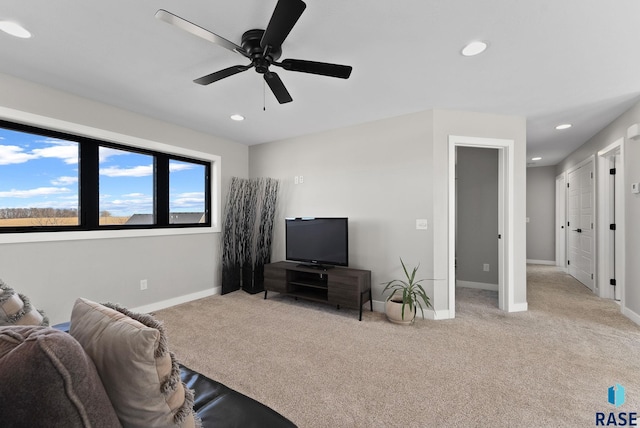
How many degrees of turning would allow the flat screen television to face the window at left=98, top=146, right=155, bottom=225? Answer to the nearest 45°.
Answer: approximately 45° to its right

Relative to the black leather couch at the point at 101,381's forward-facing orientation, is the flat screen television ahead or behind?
ahead

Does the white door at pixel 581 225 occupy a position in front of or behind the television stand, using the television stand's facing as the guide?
behind

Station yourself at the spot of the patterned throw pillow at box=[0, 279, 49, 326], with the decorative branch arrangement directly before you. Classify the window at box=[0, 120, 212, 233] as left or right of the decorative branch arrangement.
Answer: left

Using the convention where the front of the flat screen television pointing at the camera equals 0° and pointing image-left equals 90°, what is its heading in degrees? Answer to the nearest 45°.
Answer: approximately 45°

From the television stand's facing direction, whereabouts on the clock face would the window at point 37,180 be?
The window is roughly at 1 o'clock from the television stand.

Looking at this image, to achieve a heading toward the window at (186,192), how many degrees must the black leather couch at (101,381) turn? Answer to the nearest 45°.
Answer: approximately 45° to its left

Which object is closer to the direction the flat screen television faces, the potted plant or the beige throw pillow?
the beige throw pillow

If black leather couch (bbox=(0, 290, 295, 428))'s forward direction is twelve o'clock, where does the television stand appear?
The television stand is roughly at 12 o'clock from the black leather couch.

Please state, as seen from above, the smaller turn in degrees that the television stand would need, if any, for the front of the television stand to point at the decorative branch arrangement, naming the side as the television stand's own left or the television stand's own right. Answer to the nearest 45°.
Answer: approximately 90° to the television stand's own right

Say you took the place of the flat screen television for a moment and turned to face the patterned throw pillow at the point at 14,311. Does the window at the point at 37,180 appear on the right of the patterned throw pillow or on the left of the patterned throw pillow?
right

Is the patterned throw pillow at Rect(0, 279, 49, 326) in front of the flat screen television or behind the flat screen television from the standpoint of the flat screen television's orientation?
in front
